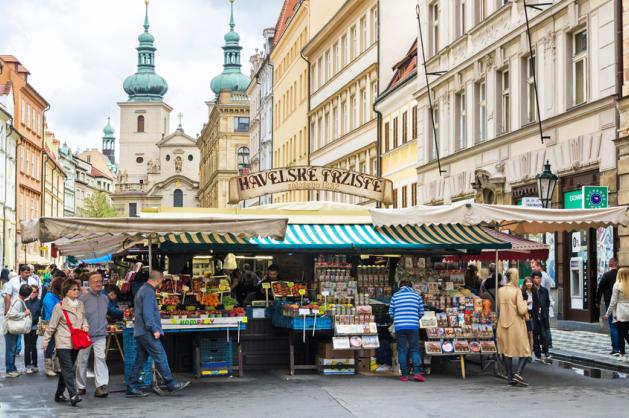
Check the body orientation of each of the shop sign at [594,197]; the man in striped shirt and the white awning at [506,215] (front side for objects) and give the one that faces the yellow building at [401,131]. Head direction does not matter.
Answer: the man in striped shirt

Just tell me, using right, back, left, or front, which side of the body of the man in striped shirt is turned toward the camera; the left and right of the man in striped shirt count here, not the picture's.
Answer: back

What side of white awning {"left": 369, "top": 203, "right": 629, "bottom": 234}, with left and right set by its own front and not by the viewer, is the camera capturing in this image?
front

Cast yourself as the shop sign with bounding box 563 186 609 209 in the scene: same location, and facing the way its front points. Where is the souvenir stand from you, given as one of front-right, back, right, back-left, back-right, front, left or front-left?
front-right

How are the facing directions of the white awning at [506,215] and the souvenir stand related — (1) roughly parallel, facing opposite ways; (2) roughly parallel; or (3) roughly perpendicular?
roughly parallel

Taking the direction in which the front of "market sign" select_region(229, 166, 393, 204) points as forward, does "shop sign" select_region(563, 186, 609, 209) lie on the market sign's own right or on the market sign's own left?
on the market sign's own left

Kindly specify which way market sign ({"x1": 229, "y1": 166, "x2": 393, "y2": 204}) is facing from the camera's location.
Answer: facing the viewer

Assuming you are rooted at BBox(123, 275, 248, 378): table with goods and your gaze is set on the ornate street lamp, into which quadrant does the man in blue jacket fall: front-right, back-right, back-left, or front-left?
back-right

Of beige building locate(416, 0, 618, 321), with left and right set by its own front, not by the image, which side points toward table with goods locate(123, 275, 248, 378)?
front

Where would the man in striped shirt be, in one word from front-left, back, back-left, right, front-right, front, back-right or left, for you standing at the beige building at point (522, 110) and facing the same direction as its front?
front-left

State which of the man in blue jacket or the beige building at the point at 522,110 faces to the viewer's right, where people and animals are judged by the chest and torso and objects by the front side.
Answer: the man in blue jacket

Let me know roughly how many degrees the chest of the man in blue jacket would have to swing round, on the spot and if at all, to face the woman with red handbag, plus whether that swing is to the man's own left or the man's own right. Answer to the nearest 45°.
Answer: approximately 180°

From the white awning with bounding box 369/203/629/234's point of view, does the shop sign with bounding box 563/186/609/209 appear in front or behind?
behind

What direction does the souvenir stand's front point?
toward the camera

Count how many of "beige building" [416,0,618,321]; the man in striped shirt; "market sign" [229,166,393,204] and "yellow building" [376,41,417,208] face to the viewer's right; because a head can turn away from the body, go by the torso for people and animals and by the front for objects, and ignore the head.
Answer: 0

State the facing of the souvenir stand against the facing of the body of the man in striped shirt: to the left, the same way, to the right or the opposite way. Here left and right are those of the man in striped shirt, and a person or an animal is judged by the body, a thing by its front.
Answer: the opposite way

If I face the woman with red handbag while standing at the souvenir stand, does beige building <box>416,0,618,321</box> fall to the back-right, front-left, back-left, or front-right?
back-right

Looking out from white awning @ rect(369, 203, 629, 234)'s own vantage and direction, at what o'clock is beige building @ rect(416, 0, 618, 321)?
The beige building is roughly at 6 o'clock from the white awning.

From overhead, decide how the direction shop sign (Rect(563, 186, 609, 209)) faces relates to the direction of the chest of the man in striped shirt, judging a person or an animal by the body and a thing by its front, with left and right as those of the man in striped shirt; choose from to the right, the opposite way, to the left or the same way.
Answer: the opposite way
